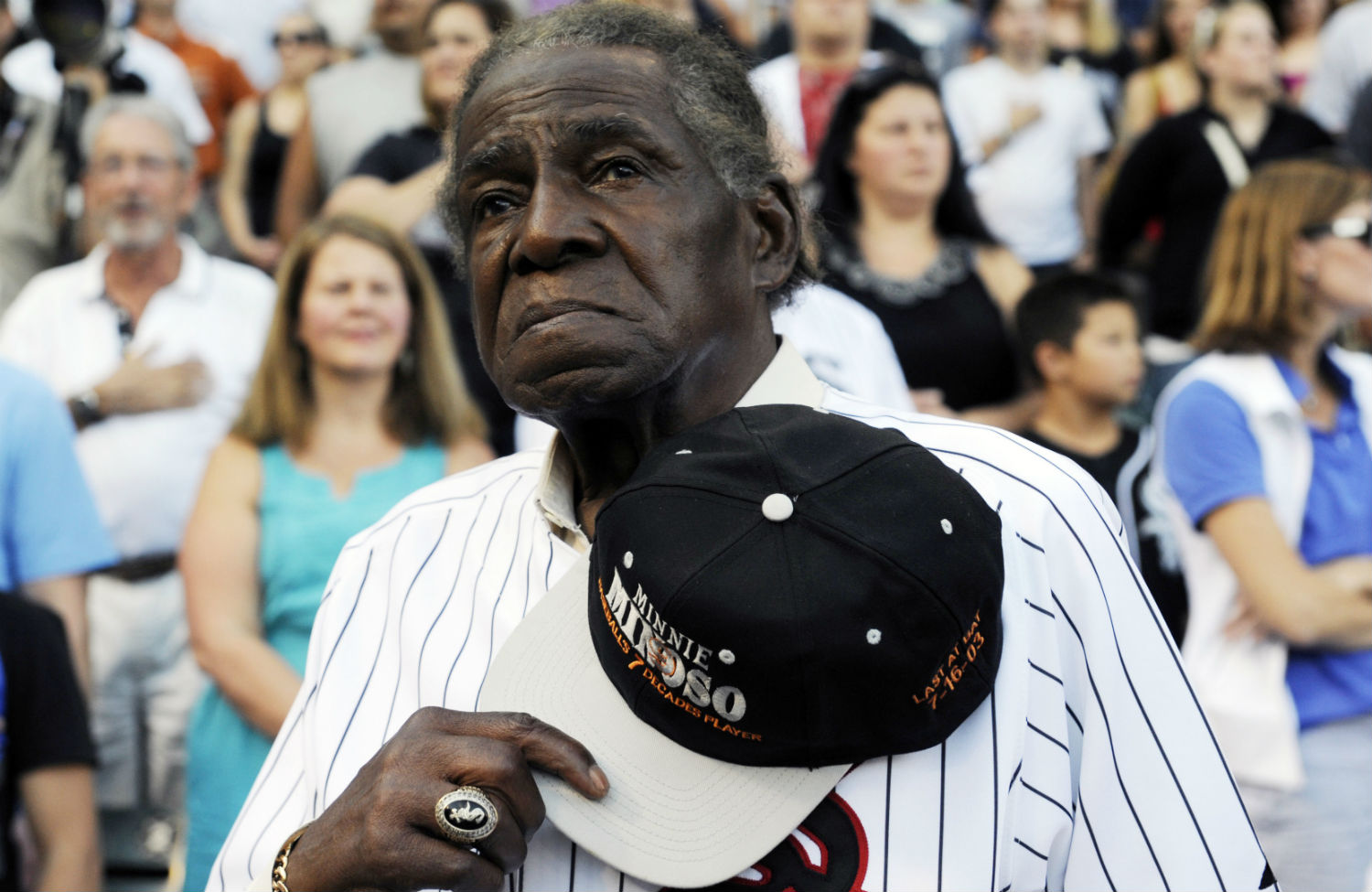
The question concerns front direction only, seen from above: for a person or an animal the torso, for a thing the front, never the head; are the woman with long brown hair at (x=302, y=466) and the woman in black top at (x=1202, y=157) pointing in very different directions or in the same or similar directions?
same or similar directions

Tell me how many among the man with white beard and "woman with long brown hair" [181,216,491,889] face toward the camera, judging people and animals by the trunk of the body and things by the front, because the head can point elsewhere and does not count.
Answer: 2

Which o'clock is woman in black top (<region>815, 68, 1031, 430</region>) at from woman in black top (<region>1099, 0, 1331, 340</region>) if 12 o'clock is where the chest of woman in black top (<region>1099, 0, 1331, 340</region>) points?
woman in black top (<region>815, 68, 1031, 430</region>) is roughly at 2 o'clock from woman in black top (<region>1099, 0, 1331, 340</region>).

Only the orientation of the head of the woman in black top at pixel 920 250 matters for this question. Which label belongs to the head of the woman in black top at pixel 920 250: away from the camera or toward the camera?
toward the camera

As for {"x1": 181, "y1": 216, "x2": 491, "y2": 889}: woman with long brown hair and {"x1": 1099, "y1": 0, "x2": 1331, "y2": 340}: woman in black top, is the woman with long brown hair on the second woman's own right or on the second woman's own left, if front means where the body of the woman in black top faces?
on the second woman's own right

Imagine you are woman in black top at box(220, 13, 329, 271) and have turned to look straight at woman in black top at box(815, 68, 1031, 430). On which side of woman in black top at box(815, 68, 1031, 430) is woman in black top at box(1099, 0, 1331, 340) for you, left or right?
left

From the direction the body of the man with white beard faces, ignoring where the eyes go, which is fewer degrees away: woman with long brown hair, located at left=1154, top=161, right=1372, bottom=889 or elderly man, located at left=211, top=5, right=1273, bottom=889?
the elderly man

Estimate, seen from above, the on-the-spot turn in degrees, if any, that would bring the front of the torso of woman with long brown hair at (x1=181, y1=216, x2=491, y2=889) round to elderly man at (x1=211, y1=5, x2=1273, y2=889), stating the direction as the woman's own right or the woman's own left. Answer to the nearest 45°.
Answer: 0° — they already face them

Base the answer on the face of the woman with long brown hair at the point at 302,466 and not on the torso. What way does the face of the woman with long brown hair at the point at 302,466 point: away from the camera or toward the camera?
toward the camera

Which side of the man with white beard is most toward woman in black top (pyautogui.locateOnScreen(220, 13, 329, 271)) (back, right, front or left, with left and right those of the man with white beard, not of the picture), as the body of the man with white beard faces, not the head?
back

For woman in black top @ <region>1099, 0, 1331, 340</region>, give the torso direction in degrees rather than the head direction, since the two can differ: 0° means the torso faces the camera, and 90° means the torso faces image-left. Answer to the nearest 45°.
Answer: approximately 315°

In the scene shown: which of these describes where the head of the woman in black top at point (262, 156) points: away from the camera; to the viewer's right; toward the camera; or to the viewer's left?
toward the camera

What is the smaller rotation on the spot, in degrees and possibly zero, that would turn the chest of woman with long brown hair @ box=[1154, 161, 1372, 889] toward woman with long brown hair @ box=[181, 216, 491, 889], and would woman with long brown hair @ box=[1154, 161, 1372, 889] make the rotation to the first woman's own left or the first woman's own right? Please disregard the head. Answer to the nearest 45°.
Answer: approximately 135° to the first woman's own right
